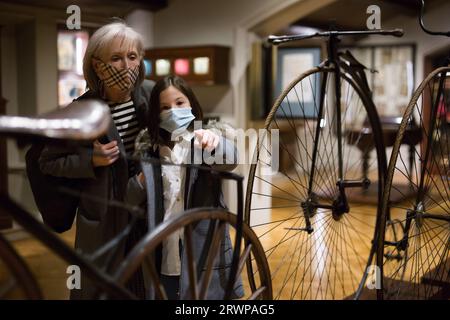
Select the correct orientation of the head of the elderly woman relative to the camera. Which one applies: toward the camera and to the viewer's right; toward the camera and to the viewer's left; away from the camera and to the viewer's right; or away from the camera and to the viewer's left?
toward the camera and to the viewer's right

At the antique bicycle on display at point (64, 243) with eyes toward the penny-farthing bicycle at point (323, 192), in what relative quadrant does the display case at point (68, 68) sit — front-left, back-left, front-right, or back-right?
front-left

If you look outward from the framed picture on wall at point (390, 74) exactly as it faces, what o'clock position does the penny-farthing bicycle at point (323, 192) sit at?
The penny-farthing bicycle is roughly at 12 o'clock from the framed picture on wall.

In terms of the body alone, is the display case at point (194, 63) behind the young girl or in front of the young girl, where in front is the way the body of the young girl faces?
behind

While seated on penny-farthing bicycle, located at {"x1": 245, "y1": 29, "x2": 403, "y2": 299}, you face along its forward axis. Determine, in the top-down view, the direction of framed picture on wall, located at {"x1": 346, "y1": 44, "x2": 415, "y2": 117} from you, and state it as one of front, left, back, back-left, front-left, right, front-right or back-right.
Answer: back-right

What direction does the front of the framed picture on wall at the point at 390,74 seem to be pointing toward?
toward the camera

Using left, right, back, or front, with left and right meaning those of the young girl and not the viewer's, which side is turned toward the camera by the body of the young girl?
front

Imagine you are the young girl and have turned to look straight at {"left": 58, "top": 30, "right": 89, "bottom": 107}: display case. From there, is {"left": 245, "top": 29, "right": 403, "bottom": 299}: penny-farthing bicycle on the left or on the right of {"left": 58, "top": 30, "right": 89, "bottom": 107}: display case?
right

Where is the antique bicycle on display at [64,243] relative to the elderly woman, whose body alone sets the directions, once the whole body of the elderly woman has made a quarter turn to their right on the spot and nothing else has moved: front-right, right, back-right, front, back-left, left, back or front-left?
front-left

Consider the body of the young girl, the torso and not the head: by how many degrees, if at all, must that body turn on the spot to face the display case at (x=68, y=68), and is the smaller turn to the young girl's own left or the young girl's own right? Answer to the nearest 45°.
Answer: approximately 180°

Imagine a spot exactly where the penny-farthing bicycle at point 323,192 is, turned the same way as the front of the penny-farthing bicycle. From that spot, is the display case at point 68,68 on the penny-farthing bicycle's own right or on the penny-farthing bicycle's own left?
on the penny-farthing bicycle's own right
